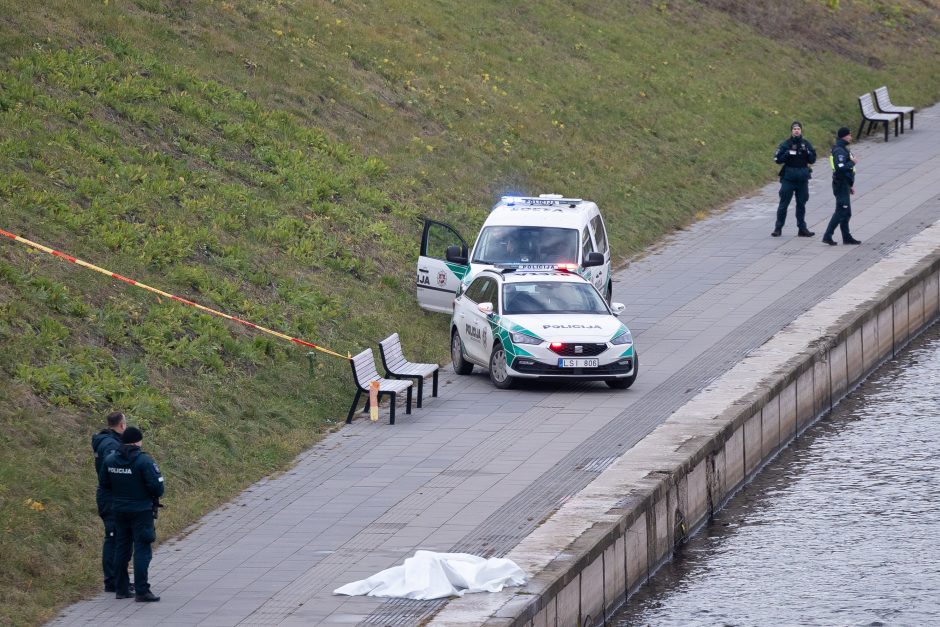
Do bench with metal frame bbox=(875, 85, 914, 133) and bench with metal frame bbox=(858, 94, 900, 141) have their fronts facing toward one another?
no

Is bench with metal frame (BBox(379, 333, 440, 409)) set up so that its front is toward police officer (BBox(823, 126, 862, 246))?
no

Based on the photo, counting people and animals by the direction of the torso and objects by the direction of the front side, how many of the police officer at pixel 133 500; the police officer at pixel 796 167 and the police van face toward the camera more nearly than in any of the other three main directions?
2

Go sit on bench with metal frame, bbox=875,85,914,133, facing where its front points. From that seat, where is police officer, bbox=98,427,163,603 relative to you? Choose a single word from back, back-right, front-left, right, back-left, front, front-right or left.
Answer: front-right

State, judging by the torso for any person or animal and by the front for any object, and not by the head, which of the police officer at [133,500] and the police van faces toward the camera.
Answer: the police van

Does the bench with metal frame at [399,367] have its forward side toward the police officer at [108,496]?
no

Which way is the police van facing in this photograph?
toward the camera

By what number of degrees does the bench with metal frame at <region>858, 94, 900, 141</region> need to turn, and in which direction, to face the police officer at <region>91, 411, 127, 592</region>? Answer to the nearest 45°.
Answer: approximately 45° to its right

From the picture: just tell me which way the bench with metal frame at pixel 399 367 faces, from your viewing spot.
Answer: facing the viewer and to the right of the viewer

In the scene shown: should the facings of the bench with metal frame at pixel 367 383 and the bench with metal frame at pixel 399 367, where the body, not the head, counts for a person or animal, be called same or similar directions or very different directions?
same or similar directions

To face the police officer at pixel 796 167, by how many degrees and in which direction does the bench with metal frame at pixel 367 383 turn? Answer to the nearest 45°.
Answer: approximately 90° to its left

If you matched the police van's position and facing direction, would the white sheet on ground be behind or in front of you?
in front

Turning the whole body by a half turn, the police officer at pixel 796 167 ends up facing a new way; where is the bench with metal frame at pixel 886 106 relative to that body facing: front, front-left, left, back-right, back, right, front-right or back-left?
front

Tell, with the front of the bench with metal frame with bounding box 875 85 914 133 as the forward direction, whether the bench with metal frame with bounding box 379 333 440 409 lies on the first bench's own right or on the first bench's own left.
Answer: on the first bench's own right

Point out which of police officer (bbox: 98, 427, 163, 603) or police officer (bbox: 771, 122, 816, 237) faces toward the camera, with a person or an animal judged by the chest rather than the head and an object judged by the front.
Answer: police officer (bbox: 771, 122, 816, 237)

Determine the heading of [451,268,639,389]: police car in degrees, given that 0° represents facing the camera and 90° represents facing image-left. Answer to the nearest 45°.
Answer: approximately 315°

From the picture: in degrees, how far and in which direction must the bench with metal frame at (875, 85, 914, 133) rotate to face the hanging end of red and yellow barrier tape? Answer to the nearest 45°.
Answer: approximately 45° to its right

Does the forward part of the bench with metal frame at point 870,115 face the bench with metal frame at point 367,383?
no

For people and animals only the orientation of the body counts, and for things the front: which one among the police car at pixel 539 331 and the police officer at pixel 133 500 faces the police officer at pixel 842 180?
the police officer at pixel 133 500

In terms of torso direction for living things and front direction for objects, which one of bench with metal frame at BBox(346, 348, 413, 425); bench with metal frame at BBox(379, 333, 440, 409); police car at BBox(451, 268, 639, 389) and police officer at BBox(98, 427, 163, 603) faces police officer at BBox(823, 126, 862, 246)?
police officer at BBox(98, 427, 163, 603)

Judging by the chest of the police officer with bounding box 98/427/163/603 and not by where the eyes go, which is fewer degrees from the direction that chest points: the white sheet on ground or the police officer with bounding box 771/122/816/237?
the police officer

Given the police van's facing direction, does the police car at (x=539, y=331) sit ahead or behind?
ahead
